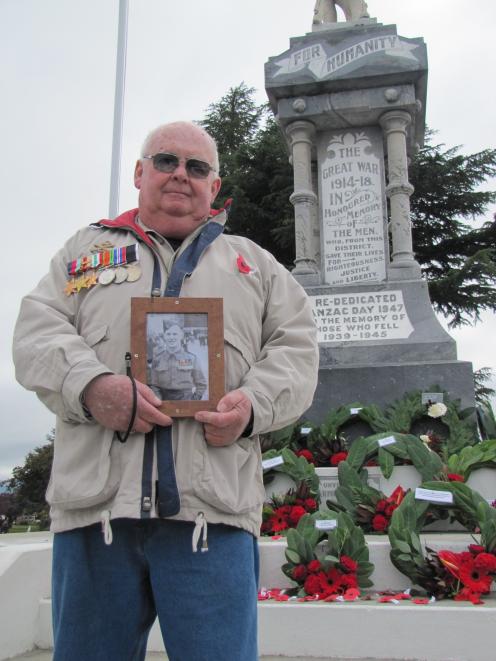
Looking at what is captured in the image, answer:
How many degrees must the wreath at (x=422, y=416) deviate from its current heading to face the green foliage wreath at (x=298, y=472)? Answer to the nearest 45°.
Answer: approximately 45° to its right

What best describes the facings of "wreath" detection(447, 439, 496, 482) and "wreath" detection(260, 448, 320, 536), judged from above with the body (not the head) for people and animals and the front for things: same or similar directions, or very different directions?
same or similar directions

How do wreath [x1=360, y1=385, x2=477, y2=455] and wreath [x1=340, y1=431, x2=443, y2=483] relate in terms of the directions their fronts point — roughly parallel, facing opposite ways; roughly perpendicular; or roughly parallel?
roughly parallel

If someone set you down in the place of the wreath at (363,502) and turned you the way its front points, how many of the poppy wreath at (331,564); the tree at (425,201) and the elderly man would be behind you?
1

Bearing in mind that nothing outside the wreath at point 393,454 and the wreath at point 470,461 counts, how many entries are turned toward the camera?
2

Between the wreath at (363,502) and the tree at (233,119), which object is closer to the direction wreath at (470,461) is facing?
the wreath

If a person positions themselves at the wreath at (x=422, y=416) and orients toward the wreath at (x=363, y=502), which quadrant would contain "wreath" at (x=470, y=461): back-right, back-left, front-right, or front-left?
front-left

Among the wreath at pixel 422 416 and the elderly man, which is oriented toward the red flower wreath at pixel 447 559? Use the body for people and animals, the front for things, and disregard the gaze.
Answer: the wreath

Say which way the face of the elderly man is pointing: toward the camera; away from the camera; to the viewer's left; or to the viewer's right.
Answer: toward the camera

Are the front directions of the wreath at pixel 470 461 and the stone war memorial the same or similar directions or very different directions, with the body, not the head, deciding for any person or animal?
same or similar directions

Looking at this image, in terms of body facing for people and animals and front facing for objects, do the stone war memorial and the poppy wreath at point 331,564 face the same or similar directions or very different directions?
same or similar directions

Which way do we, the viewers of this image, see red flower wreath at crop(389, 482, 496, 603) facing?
facing the viewer

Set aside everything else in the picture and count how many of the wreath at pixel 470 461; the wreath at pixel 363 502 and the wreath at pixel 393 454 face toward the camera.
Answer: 3

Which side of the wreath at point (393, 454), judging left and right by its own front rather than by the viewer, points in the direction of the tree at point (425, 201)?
back
